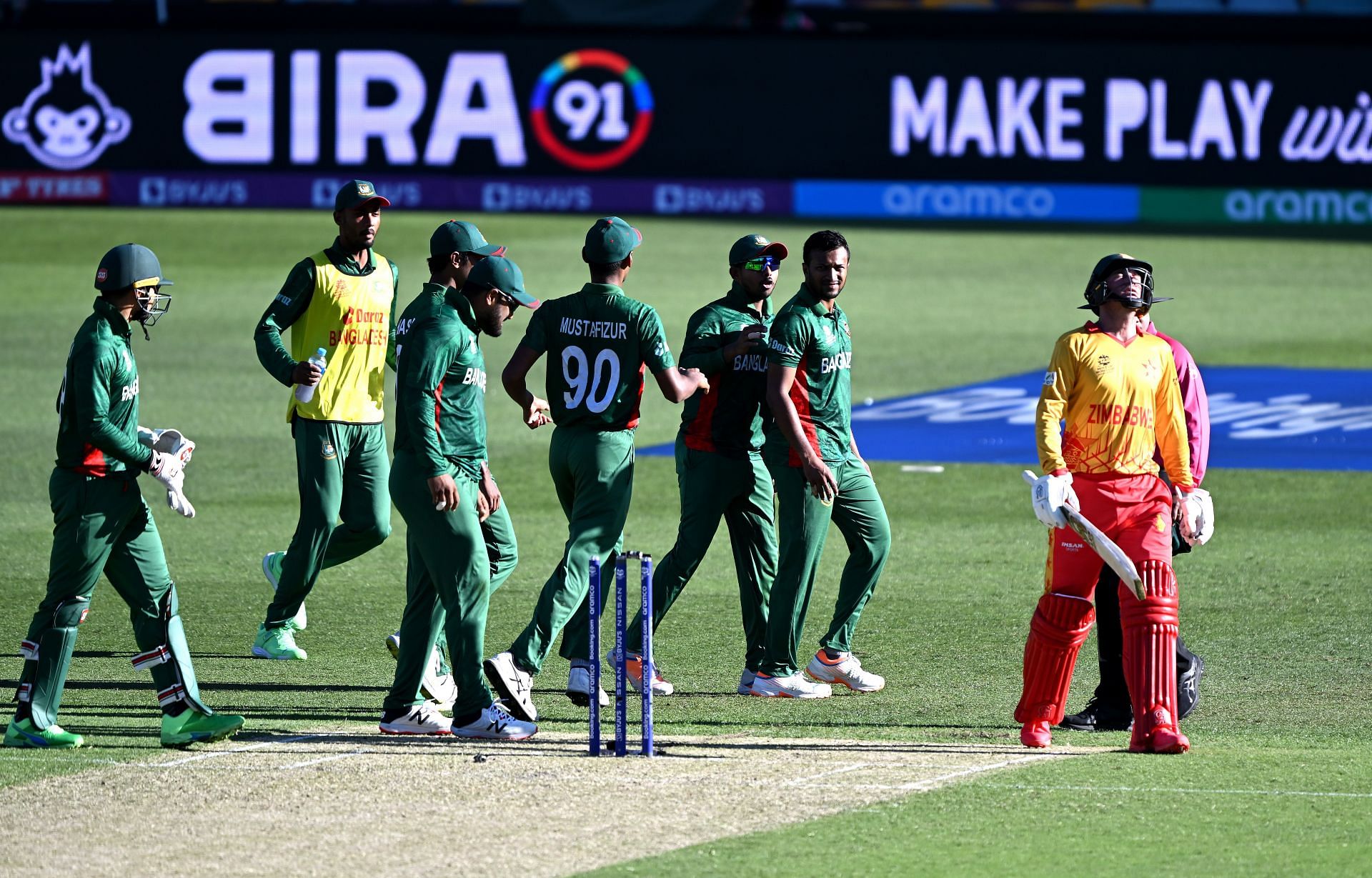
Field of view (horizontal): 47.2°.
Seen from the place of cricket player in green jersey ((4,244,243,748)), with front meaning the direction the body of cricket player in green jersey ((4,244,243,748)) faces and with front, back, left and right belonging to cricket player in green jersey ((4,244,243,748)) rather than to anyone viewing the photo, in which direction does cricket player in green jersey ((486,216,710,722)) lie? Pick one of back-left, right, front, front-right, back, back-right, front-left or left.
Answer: front

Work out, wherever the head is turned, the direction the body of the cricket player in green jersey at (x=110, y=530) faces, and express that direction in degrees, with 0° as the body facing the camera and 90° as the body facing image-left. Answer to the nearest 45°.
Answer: approximately 270°

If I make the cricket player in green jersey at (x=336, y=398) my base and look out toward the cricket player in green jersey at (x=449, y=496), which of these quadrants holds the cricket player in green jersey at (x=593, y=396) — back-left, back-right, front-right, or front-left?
front-left

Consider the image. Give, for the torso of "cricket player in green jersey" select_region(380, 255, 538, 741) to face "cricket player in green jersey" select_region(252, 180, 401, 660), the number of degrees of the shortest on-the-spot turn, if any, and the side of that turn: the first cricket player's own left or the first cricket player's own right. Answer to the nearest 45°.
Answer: approximately 90° to the first cricket player's own left

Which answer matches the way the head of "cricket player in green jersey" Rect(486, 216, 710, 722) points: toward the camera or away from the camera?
away from the camera

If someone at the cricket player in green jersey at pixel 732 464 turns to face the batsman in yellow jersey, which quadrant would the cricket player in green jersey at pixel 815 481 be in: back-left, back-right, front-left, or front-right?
front-left

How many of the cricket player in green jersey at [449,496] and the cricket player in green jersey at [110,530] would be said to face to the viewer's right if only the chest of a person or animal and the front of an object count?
2

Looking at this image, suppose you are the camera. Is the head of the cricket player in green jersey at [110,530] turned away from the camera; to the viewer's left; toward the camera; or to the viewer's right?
to the viewer's right

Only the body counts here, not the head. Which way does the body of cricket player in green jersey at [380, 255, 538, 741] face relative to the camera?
to the viewer's right

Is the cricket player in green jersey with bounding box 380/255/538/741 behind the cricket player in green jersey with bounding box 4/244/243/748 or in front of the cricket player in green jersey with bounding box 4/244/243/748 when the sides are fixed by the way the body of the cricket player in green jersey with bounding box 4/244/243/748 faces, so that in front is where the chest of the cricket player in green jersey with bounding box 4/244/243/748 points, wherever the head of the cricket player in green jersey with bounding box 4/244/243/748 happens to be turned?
in front

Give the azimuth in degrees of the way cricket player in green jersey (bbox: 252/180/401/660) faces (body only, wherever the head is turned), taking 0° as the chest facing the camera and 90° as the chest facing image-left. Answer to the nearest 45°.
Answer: approximately 315°

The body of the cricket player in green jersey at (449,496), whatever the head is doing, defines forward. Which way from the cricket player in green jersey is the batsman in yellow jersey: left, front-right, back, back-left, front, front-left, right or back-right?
front

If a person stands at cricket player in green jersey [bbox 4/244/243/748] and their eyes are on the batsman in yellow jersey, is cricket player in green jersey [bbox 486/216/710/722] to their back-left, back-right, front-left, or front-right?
front-left

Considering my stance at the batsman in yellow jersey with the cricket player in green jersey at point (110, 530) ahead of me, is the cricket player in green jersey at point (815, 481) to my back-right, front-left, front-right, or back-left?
front-right

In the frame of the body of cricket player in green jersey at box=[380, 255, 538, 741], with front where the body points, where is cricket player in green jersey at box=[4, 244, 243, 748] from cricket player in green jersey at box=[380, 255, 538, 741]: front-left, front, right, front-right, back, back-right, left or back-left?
back
